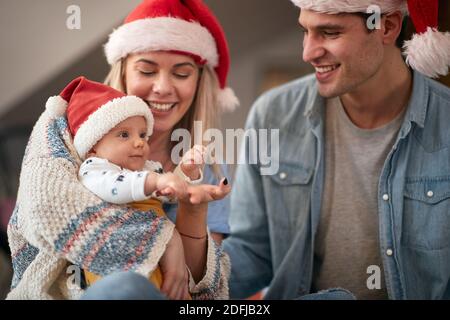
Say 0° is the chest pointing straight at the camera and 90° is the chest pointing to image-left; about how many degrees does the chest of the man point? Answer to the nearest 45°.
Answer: approximately 0°

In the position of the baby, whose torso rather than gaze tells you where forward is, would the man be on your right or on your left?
on your left

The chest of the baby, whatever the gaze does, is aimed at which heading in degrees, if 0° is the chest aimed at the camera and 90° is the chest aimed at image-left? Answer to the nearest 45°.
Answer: approximately 315°
